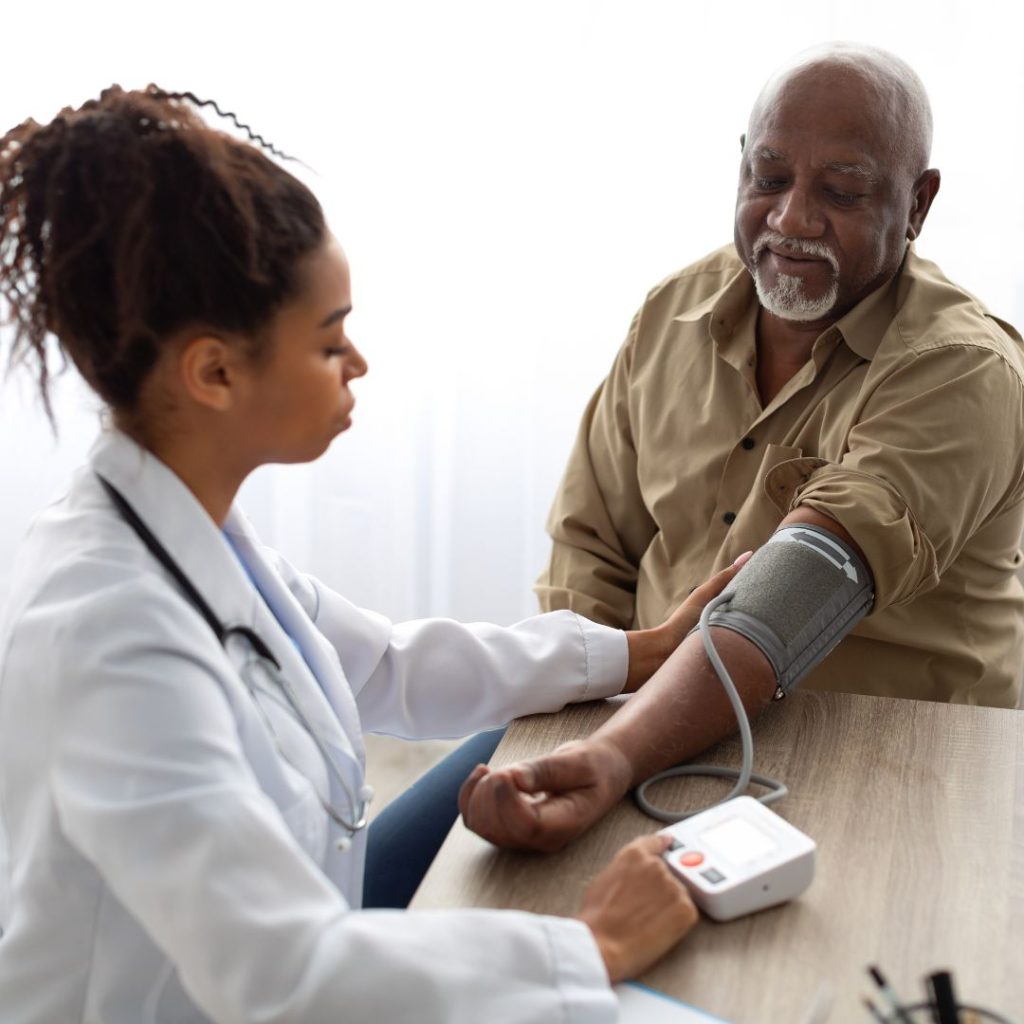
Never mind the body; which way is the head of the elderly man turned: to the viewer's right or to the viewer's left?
to the viewer's left

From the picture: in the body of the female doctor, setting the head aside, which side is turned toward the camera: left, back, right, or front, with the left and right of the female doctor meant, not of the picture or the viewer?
right

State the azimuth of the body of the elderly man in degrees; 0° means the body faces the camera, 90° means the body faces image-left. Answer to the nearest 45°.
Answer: approximately 45°

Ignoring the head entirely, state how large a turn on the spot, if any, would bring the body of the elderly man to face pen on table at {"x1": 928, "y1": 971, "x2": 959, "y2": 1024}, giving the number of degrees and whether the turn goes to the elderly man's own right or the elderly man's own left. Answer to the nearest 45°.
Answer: approximately 45° to the elderly man's own left

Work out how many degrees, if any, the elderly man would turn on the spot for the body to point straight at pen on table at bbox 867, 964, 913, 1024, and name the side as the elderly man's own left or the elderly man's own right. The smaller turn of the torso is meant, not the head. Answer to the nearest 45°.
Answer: approximately 45° to the elderly man's own left
